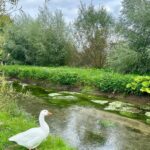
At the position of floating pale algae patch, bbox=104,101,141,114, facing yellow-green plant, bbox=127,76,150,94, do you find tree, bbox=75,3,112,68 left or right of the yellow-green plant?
left

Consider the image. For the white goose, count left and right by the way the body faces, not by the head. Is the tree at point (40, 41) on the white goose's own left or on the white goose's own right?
on the white goose's own left

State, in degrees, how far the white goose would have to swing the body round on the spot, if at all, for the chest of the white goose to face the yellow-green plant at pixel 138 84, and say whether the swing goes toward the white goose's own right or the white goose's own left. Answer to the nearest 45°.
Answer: approximately 45° to the white goose's own left

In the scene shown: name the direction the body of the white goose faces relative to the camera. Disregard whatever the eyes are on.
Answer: to the viewer's right

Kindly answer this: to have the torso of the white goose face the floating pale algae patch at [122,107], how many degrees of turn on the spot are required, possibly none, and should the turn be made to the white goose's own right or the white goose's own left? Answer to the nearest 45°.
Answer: approximately 45° to the white goose's own left
